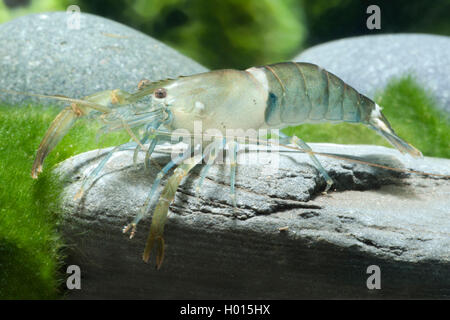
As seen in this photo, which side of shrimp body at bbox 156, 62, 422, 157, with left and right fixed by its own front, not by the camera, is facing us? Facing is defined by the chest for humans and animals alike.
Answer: left

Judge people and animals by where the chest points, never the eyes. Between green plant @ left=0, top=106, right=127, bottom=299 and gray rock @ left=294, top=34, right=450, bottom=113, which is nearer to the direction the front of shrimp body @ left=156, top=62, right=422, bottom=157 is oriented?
the green plant

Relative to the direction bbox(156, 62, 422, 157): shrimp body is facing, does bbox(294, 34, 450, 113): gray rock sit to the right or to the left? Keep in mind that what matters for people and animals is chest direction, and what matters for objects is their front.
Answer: on its right
